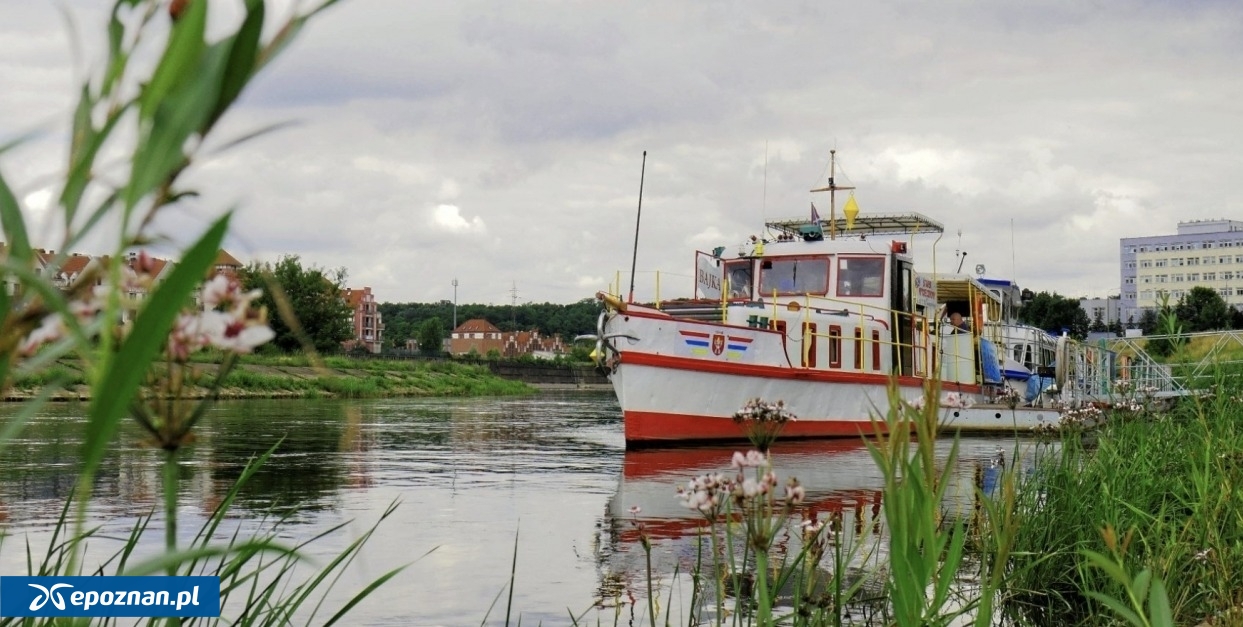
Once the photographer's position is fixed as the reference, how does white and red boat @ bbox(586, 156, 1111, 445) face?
facing the viewer and to the left of the viewer

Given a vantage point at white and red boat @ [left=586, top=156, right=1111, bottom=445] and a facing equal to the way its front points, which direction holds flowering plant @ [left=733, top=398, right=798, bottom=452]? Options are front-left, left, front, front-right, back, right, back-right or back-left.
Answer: front-left

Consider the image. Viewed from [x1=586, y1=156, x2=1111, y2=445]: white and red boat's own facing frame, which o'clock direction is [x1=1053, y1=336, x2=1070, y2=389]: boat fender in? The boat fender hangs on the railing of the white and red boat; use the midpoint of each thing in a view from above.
The boat fender is roughly at 7 o'clock from the white and red boat.

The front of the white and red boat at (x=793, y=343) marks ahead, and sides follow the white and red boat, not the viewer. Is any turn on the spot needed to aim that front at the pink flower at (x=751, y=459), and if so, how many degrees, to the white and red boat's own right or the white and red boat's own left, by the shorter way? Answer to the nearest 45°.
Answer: approximately 45° to the white and red boat's own left

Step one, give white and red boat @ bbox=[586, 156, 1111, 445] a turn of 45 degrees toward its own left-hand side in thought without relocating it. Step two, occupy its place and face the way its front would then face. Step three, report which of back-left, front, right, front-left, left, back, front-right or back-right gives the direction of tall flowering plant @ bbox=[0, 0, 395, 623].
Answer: front

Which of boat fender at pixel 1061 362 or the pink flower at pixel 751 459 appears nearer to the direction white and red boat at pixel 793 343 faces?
the pink flower
